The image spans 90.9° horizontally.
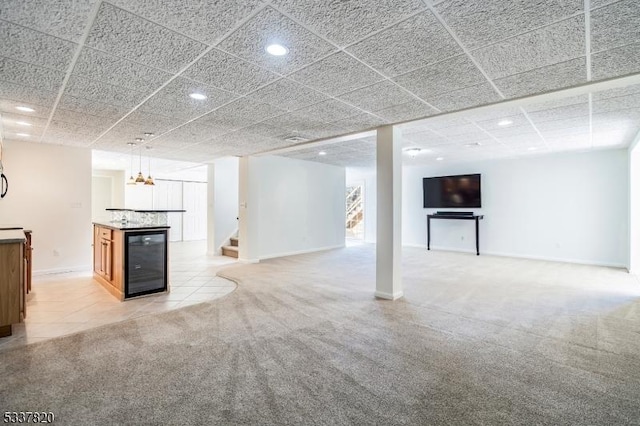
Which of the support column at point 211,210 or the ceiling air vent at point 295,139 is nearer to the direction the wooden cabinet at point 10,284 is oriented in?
the ceiling air vent

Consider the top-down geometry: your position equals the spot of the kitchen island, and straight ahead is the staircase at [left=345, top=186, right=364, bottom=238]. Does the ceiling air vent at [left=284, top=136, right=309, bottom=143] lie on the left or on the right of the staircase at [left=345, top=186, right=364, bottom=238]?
right

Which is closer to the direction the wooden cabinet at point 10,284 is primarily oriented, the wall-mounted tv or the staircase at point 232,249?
the wall-mounted tv

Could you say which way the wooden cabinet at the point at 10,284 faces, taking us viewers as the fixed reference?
facing to the right of the viewer

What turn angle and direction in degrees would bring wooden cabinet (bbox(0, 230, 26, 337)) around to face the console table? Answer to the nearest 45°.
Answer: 0° — it already faces it

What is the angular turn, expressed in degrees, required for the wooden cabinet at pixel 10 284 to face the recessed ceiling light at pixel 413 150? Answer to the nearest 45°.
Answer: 0° — it already faces it

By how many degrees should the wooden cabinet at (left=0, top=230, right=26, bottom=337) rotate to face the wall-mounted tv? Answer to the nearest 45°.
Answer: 0° — it already faces it
